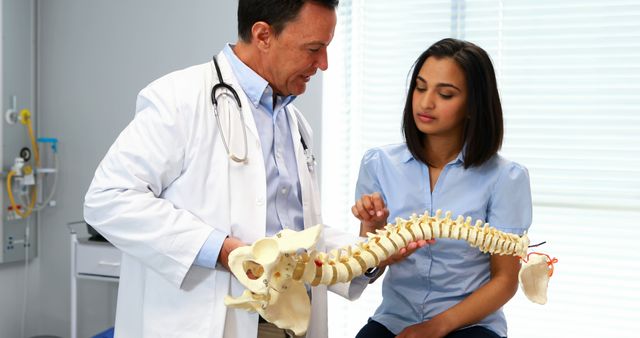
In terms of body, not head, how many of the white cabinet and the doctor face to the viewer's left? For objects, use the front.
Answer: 0

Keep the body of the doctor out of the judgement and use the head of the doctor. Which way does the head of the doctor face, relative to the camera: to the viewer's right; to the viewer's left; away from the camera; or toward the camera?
to the viewer's right

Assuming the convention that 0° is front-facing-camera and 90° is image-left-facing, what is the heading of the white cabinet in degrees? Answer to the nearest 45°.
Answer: approximately 0°

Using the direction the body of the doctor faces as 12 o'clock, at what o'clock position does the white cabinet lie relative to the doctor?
The white cabinet is roughly at 7 o'clock from the doctor.

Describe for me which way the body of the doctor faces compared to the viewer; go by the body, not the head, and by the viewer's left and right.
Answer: facing the viewer and to the right of the viewer

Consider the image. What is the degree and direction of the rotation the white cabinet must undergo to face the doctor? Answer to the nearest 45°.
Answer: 0° — it already faces them

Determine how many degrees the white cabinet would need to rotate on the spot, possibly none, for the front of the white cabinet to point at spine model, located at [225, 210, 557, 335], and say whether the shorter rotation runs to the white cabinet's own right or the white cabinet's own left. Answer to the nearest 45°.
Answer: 0° — it already faces it
